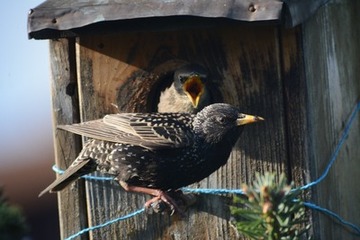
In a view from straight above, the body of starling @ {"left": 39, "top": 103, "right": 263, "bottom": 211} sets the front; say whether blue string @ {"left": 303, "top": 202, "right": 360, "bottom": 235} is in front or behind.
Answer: in front

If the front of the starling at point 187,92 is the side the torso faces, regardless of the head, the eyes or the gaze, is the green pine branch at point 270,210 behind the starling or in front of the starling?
in front

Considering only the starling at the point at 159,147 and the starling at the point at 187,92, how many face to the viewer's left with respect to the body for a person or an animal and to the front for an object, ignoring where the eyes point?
0

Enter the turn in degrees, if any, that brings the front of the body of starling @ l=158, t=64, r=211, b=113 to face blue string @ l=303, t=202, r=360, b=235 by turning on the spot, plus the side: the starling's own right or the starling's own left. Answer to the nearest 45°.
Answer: approximately 45° to the starling's own left

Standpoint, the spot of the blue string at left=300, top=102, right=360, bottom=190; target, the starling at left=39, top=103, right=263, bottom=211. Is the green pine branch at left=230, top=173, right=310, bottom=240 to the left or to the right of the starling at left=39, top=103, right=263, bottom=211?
left

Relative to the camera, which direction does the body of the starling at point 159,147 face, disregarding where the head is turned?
to the viewer's right
